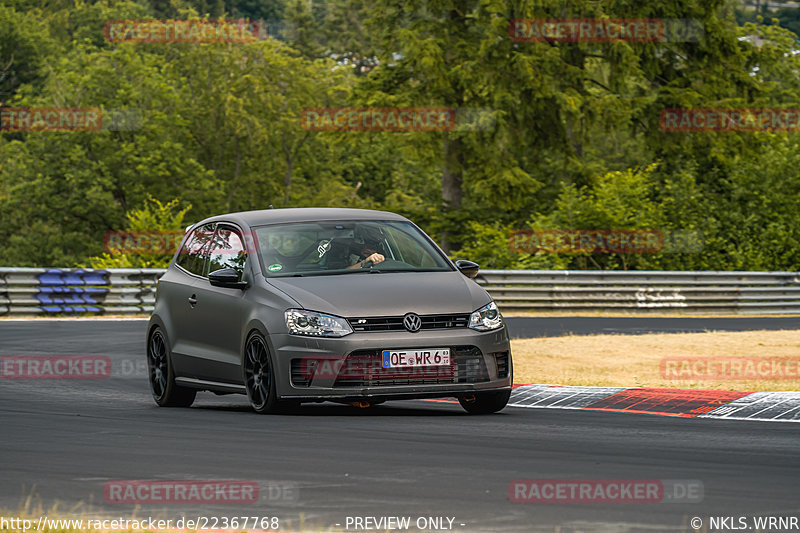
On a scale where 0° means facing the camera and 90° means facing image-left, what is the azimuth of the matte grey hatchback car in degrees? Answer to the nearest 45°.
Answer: approximately 315°

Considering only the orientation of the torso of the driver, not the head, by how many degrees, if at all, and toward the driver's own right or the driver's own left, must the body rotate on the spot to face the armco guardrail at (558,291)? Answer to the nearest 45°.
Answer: approximately 135° to the driver's own left

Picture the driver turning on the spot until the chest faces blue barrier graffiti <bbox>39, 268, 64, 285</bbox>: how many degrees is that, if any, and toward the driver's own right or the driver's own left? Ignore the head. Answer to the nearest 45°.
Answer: approximately 180°

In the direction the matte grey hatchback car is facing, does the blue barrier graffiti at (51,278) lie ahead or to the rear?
to the rear

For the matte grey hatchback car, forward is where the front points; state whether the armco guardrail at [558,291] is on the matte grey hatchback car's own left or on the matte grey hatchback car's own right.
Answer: on the matte grey hatchback car's own left

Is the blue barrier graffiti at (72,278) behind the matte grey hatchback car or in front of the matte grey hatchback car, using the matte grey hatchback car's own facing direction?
behind
